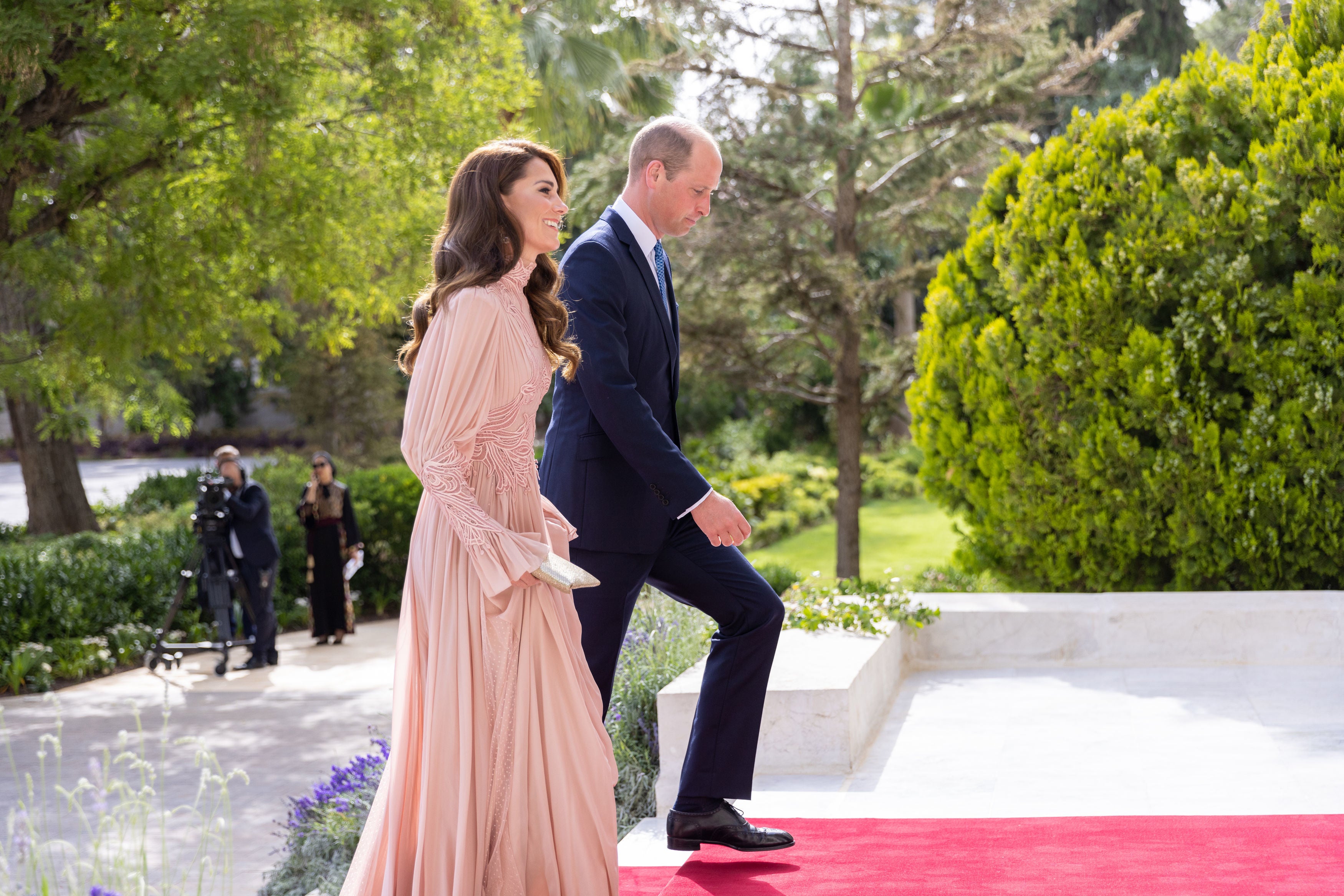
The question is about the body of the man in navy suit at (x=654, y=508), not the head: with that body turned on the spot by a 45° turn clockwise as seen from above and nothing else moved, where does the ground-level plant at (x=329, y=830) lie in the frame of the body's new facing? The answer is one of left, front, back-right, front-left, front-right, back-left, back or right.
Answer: back

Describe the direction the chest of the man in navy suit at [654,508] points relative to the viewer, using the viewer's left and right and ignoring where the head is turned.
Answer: facing to the right of the viewer

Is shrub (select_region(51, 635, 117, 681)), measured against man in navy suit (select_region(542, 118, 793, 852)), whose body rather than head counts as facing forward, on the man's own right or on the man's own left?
on the man's own left

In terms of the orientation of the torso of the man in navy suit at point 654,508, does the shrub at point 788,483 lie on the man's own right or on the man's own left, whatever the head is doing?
on the man's own left

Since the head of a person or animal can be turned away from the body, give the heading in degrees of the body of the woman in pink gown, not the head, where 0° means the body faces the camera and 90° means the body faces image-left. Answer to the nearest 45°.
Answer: approximately 270°

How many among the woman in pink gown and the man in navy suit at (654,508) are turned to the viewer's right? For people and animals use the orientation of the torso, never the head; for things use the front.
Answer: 2

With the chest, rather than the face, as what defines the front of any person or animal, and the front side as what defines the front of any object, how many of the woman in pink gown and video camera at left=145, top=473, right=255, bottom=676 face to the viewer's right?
1

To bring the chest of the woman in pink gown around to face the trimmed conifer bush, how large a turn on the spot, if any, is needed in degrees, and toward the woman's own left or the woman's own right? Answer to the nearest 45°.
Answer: approximately 45° to the woman's own left

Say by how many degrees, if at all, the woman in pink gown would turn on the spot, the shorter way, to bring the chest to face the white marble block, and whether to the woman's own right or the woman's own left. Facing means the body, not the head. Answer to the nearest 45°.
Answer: approximately 45° to the woman's own left

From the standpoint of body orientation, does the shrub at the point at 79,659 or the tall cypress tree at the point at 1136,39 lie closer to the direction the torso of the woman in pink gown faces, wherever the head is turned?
the tall cypress tree

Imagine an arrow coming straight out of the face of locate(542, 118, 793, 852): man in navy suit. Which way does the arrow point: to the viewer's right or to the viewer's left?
to the viewer's right

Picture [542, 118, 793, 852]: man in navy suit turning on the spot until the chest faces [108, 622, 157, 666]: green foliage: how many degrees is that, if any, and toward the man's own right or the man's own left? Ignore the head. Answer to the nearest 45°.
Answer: approximately 135° to the man's own left
